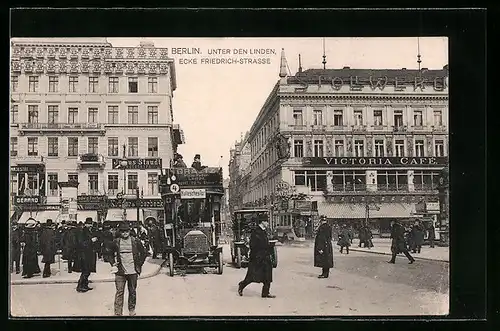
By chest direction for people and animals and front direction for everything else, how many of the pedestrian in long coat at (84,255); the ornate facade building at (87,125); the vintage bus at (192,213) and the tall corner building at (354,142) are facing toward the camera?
3

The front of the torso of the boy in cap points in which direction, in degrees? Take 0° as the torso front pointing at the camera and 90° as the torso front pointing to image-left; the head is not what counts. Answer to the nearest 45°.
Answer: approximately 0°

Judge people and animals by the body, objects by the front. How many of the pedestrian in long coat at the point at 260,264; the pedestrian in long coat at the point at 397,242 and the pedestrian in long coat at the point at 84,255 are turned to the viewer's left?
1

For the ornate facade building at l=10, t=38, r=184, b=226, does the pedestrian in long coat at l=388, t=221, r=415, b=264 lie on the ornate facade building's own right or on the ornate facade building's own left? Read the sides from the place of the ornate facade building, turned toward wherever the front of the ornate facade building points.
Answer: on the ornate facade building's own left

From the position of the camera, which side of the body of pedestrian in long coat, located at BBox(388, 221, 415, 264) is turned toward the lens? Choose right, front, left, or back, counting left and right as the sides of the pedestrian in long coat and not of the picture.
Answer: left

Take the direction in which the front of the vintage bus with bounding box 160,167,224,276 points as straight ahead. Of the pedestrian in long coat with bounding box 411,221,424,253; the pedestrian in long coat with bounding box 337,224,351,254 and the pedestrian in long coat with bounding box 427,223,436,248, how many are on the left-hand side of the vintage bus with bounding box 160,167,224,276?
3
